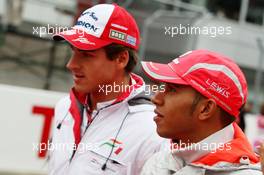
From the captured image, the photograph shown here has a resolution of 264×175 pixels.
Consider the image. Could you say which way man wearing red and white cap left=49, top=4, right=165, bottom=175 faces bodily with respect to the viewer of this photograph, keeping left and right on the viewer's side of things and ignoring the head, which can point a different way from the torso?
facing the viewer and to the left of the viewer

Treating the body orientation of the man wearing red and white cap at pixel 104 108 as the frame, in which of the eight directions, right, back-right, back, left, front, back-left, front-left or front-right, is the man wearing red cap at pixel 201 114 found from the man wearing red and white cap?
left
